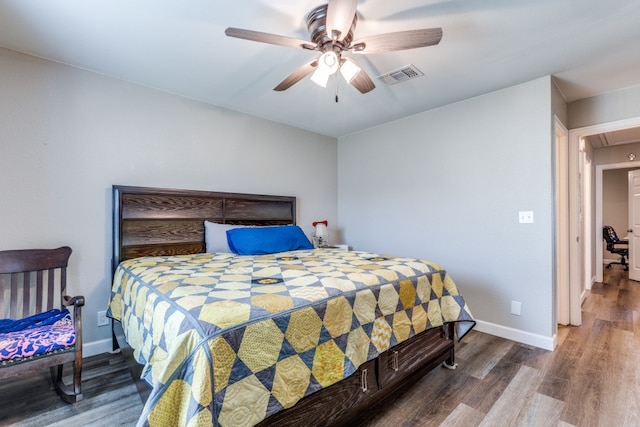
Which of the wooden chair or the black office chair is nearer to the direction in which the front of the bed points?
the black office chair

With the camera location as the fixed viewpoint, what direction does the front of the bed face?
facing the viewer and to the right of the viewer

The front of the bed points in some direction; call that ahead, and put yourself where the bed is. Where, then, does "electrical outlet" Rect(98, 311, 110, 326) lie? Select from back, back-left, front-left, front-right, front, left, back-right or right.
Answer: back

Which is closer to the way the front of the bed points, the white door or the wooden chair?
the white door
